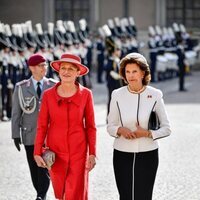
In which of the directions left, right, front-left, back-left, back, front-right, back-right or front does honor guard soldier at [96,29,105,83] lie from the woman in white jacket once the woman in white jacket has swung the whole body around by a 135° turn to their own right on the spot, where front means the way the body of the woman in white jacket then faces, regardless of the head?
front-right

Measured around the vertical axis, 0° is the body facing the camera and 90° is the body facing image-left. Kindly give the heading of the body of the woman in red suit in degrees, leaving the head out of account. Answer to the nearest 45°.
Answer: approximately 0°

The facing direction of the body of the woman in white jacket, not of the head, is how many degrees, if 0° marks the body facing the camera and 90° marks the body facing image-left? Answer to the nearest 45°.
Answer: approximately 0°

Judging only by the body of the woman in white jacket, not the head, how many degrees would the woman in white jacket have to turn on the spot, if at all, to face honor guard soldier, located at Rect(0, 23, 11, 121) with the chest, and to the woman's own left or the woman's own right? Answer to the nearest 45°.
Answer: approximately 180°

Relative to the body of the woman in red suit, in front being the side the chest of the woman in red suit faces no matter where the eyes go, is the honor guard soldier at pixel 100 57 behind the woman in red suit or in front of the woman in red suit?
behind

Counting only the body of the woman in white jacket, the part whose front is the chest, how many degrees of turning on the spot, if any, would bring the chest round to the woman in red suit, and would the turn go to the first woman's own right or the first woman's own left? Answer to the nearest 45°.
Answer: approximately 90° to the first woman's own right

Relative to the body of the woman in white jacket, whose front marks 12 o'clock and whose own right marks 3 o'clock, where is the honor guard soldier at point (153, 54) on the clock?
The honor guard soldier is roughly at 6 o'clock from the woman in white jacket.

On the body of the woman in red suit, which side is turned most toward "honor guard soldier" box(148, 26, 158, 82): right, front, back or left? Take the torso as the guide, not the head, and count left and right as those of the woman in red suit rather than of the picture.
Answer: back

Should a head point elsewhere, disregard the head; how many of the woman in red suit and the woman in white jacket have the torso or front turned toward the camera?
2

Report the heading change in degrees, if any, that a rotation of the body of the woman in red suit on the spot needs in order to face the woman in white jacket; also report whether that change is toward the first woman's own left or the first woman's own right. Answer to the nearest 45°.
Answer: approximately 45° to the first woman's own left
